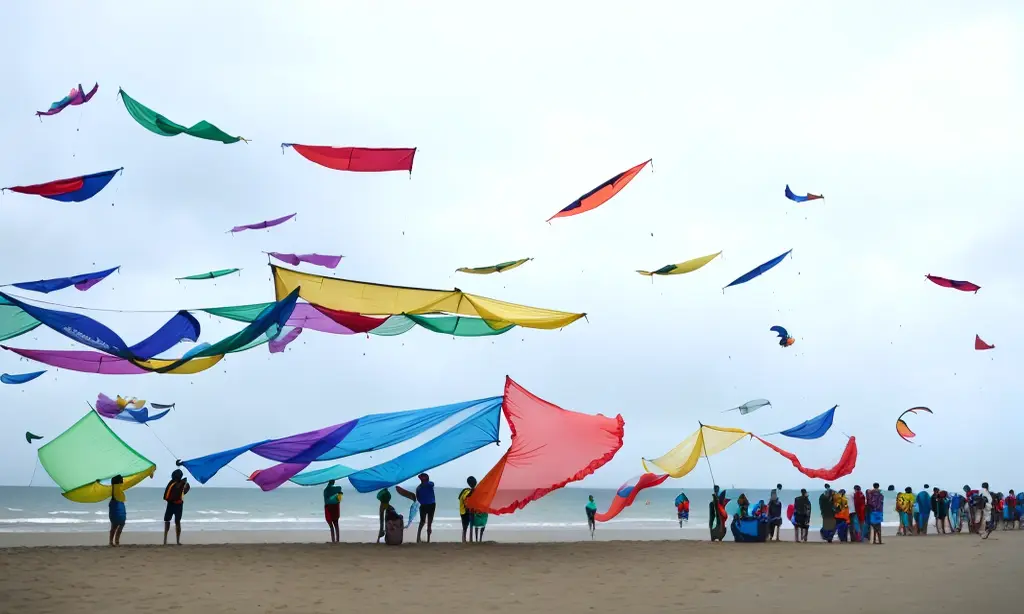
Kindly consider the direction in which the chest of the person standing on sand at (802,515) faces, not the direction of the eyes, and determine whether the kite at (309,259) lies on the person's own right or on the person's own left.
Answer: on the person's own left

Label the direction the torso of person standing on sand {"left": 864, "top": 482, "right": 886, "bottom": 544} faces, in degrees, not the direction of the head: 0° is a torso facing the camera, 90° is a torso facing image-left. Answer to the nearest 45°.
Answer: approximately 180°

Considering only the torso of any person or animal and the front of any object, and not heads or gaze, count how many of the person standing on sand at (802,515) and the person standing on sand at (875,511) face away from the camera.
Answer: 2

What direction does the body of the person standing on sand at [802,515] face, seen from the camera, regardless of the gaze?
away from the camera

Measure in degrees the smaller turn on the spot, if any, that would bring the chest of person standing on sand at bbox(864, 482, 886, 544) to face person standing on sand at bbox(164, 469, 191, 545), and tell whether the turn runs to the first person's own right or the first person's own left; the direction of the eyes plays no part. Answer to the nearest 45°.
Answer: approximately 135° to the first person's own left

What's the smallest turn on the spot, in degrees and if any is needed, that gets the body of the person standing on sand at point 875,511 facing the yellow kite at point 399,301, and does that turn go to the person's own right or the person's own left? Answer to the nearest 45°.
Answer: approximately 135° to the person's own left

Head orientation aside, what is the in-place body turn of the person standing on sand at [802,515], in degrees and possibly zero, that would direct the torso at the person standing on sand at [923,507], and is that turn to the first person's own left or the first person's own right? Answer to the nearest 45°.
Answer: approximately 45° to the first person's own right

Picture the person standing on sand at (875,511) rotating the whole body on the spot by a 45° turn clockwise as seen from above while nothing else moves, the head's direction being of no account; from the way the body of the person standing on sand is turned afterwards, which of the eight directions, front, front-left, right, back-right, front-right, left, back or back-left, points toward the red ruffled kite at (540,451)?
back

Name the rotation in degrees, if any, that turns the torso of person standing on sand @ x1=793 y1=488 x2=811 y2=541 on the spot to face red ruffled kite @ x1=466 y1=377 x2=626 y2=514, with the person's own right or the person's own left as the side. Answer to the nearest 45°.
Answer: approximately 135° to the person's own left
